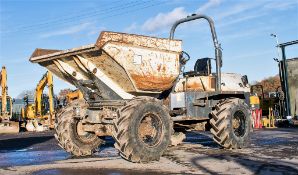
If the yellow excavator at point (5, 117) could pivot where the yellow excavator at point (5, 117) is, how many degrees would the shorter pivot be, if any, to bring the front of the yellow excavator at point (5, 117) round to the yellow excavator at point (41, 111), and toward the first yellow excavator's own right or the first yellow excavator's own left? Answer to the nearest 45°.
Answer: approximately 90° to the first yellow excavator's own left

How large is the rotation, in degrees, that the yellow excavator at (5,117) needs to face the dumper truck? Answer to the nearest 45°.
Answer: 0° — it already faces it

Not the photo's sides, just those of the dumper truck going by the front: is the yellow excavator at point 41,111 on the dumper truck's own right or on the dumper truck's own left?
on the dumper truck's own right

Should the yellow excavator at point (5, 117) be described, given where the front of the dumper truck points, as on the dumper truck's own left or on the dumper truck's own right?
on the dumper truck's own right

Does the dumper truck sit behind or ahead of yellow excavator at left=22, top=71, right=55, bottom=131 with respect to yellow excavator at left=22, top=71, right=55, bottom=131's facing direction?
ahead
